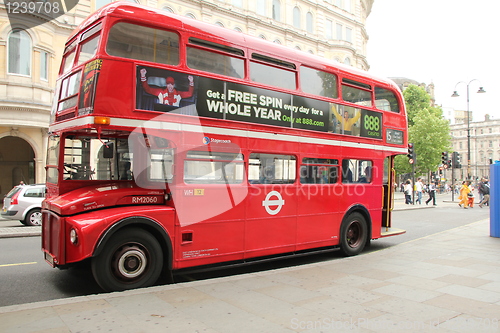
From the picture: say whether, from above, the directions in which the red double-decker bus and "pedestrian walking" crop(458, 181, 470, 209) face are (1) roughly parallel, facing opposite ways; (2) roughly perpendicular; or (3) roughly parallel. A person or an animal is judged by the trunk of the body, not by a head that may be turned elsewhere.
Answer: roughly perpendicular

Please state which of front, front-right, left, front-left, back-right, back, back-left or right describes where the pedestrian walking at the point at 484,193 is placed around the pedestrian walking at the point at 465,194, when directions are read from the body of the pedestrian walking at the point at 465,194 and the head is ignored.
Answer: front-left

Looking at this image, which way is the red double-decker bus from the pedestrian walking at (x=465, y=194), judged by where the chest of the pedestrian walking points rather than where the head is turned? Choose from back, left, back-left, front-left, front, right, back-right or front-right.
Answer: right

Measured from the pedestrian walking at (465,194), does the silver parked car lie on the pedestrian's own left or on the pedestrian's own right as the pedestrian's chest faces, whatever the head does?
on the pedestrian's own right

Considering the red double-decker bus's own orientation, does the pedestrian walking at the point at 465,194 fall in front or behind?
behind
